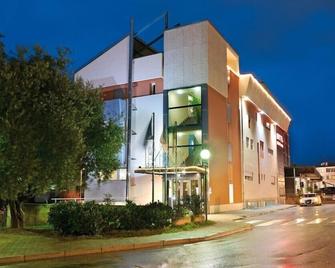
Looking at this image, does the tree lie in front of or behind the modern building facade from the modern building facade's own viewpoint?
in front

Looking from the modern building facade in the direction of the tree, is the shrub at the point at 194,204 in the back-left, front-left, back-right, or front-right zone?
front-left

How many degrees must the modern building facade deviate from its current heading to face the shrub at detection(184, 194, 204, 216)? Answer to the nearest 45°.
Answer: approximately 45° to its left

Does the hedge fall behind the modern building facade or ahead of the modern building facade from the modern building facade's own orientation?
ahead

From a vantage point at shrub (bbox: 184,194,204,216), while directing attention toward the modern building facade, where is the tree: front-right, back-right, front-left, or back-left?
back-left

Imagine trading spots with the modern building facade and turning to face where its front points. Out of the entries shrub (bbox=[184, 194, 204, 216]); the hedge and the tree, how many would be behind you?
0

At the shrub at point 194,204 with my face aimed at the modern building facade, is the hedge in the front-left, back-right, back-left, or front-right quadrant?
back-left

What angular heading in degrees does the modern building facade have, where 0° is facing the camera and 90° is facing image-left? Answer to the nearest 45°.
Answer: approximately 45°
